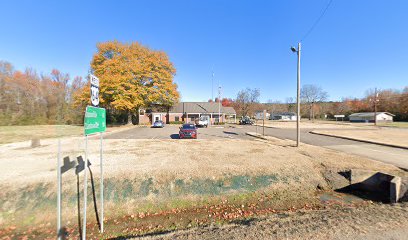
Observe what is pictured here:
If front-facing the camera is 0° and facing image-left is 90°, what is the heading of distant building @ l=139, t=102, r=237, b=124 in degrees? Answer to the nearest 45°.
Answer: approximately 0°

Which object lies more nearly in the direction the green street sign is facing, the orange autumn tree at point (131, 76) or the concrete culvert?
the concrete culvert

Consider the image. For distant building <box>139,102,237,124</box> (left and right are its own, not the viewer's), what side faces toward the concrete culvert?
front

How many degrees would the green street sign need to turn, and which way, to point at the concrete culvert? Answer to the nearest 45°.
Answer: approximately 45° to its left

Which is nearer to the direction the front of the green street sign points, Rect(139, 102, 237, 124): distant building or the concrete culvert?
the concrete culvert

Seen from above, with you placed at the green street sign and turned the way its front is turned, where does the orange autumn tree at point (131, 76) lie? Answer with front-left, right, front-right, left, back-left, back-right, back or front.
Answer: back-left

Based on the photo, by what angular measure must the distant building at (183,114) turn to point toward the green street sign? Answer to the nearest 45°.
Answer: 0° — it already faces it
